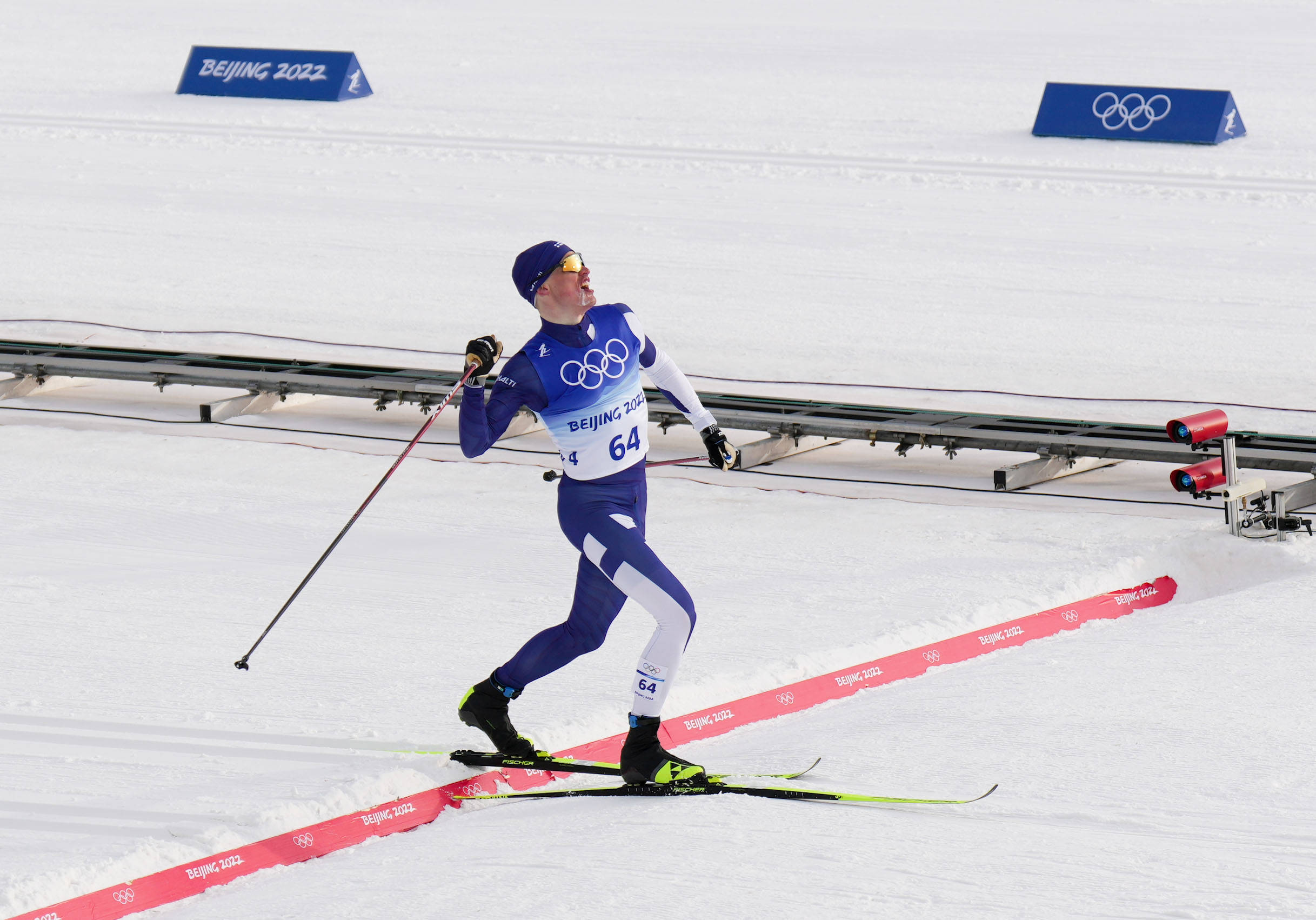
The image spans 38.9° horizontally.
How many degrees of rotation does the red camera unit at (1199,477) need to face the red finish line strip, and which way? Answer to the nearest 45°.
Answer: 0° — it already faces it

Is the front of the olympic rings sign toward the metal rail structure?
yes

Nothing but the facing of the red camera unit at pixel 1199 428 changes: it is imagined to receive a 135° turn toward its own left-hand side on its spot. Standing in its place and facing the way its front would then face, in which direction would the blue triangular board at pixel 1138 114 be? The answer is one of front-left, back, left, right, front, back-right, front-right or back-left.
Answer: left

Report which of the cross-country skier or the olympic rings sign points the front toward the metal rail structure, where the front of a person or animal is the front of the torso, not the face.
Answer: the olympic rings sign

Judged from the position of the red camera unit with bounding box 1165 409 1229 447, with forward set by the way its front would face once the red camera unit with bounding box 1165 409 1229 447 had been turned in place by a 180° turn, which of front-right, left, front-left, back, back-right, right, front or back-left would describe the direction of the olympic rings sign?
front-left

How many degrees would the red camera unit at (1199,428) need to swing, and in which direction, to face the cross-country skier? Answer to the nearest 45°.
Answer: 0° — it already faces them

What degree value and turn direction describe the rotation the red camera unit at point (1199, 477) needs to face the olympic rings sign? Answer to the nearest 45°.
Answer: approximately 135° to its right
